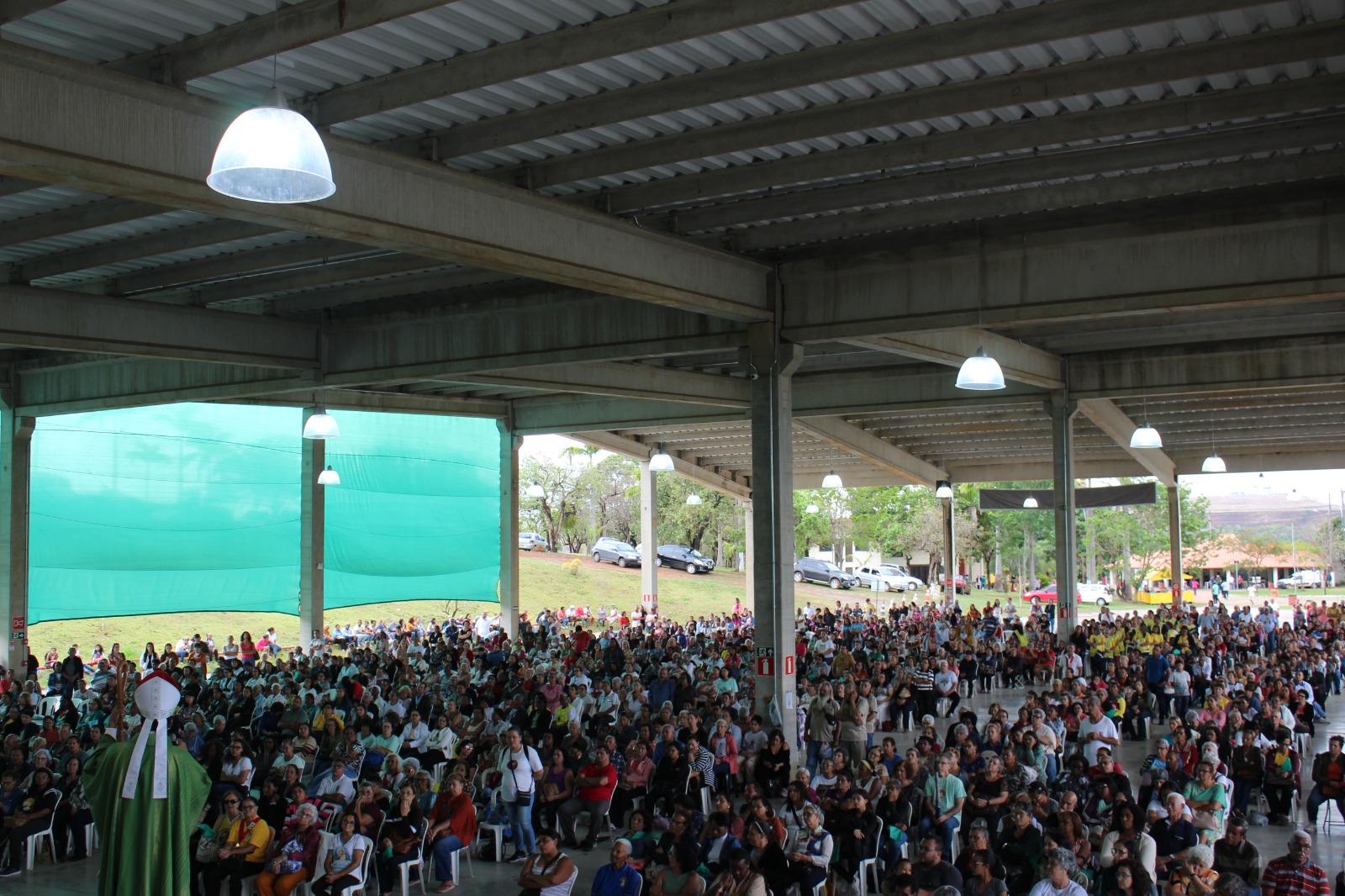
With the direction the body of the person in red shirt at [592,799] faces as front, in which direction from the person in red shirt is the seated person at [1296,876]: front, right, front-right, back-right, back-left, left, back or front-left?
left

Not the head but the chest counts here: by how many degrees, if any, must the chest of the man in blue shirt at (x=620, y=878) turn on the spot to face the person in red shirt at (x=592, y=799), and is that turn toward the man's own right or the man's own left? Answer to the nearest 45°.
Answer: approximately 135° to the man's own right

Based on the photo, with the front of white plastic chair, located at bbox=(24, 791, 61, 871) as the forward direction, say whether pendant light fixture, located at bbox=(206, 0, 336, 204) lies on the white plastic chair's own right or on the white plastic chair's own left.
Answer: on the white plastic chair's own left

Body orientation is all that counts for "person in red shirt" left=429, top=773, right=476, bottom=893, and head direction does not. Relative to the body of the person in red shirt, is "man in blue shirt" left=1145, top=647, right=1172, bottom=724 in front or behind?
behind

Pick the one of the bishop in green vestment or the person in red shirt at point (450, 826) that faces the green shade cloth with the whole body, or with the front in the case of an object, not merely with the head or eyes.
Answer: the bishop in green vestment

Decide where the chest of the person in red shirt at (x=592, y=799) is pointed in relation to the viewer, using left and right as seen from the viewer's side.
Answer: facing the viewer and to the left of the viewer

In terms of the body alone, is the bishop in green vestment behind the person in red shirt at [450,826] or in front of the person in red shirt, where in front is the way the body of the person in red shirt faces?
in front

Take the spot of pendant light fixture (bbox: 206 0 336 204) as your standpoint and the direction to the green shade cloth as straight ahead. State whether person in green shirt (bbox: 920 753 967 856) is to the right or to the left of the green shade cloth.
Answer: right

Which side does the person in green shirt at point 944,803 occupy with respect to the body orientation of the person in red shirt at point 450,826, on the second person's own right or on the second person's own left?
on the second person's own left

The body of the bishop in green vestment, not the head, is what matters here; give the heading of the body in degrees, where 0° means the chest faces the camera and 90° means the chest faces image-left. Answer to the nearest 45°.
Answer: approximately 180°

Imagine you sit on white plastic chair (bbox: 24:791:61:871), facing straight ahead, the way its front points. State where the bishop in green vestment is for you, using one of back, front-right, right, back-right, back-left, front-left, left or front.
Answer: left

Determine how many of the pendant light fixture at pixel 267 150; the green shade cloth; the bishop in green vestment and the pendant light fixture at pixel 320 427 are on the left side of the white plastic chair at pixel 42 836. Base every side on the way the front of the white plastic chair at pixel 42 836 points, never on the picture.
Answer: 2
